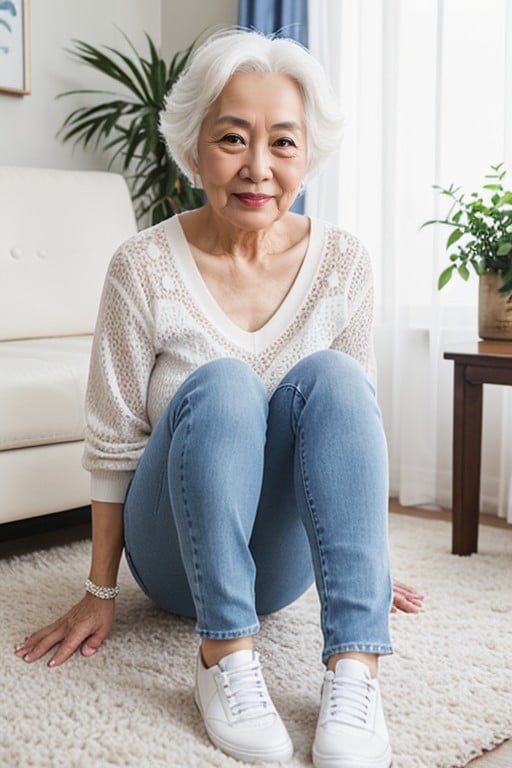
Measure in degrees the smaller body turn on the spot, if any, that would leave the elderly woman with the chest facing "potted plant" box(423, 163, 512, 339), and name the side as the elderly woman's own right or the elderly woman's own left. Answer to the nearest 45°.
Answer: approximately 135° to the elderly woman's own left

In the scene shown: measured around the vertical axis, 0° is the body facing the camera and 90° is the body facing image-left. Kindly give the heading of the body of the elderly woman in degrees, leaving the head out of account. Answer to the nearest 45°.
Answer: approximately 0°

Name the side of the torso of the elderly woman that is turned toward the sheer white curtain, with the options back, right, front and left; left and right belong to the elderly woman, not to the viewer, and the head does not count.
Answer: back

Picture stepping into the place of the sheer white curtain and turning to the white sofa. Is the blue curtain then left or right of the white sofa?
right

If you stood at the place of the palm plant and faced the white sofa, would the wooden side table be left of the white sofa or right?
left

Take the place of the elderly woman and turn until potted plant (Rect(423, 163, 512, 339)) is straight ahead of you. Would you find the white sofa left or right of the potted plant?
left

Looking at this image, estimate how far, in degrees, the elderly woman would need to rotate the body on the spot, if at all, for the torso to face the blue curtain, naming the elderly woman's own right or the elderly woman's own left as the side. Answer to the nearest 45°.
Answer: approximately 180°
